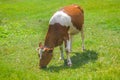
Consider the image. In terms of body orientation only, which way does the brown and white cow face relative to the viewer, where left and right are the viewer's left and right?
facing the viewer and to the left of the viewer
